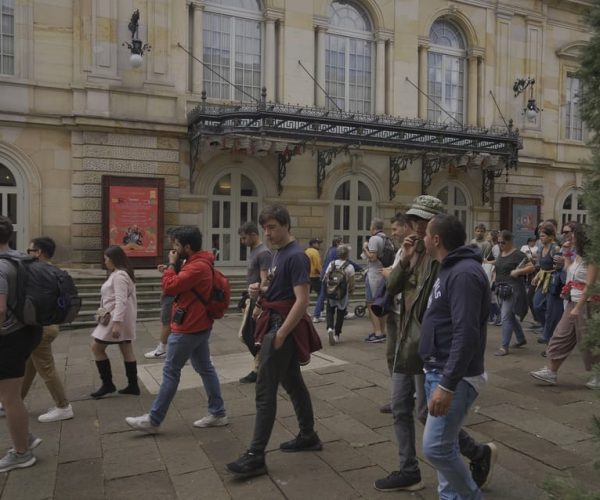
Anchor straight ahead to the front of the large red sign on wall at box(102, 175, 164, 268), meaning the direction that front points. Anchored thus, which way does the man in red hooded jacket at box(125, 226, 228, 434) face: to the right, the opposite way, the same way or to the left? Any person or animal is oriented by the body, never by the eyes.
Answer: to the right

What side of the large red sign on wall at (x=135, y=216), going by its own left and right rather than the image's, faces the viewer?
front

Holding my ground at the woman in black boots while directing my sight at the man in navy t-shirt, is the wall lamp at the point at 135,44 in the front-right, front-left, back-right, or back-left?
back-left

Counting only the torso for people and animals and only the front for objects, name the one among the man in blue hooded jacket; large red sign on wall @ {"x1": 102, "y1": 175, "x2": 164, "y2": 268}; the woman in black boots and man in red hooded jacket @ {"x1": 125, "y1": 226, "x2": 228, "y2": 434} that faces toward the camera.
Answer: the large red sign on wall

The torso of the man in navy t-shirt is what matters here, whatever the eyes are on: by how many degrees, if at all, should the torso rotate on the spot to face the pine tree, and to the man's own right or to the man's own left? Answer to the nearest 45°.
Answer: approximately 90° to the man's own left

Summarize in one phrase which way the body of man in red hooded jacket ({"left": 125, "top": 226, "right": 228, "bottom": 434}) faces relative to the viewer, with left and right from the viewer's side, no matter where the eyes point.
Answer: facing to the left of the viewer

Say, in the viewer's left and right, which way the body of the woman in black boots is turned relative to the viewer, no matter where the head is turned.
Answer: facing to the left of the viewer

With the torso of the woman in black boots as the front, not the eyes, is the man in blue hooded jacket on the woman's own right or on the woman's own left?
on the woman's own left

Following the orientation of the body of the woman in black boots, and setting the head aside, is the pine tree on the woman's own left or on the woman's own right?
on the woman's own left

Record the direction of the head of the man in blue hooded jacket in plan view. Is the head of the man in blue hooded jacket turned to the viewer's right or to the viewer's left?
to the viewer's left

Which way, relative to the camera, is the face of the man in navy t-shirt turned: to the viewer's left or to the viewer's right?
to the viewer's left

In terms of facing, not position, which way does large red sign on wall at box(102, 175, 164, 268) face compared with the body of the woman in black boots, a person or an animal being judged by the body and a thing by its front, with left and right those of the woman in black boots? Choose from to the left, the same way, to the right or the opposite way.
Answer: to the left

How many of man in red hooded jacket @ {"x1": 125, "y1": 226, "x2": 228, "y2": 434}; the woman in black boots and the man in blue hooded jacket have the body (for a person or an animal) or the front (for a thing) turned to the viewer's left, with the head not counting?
3

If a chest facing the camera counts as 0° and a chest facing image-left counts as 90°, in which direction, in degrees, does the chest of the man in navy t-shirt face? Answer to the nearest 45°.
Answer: approximately 45°

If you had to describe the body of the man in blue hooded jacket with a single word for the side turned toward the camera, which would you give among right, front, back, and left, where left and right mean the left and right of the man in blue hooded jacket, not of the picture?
left

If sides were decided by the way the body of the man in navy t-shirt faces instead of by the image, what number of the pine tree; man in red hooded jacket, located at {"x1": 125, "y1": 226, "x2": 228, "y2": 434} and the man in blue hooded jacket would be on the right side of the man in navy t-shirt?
1
